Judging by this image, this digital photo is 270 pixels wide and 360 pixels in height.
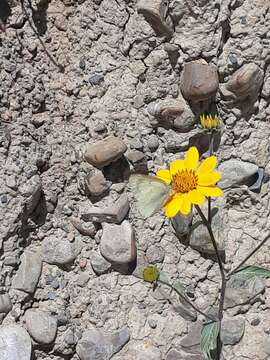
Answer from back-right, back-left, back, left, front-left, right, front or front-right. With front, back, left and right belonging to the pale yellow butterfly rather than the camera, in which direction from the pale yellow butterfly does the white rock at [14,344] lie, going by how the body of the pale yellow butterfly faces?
back

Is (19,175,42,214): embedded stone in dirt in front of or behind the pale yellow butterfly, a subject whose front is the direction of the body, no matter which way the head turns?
behind

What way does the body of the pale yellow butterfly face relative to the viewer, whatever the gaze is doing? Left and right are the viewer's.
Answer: facing to the right of the viewer
